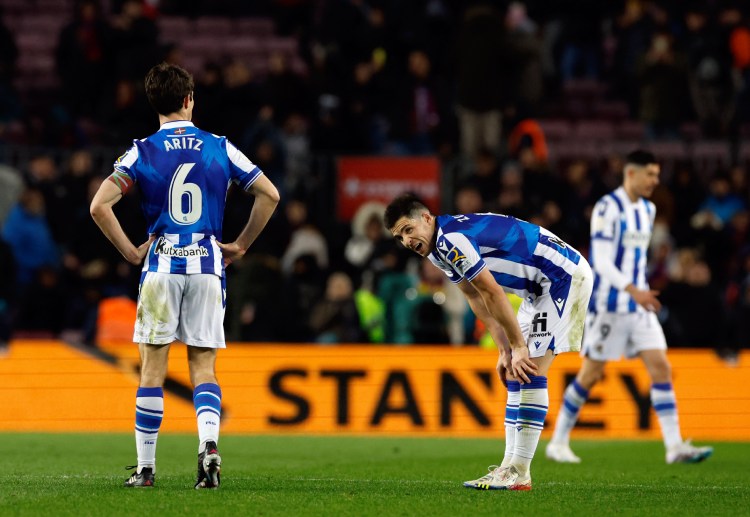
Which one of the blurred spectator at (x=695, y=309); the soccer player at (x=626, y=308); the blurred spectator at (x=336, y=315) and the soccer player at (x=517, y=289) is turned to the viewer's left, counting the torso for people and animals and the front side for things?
the soccer player at (x=517, y=289)

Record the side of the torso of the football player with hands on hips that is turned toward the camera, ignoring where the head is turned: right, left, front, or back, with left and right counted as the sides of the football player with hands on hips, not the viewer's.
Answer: back

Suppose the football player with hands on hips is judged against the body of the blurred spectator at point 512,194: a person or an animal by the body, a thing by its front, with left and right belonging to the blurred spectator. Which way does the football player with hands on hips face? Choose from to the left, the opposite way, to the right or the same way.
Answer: the opposite way

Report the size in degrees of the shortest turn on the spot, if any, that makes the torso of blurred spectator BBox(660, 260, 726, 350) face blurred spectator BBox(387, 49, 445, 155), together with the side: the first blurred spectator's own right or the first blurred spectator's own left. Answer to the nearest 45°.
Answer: approximately 135° to the first blurred spectator's own right

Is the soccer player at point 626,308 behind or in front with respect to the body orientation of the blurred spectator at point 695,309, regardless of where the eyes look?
in front

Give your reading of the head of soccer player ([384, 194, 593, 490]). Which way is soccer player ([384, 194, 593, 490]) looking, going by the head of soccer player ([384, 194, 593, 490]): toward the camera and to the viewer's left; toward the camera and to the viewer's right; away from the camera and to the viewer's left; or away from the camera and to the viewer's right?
toward the camera and to the viewer's left

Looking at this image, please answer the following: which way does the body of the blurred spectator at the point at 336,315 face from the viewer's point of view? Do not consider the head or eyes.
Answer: toward the camera

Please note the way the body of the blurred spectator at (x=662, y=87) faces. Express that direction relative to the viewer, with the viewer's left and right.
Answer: facing the viewer

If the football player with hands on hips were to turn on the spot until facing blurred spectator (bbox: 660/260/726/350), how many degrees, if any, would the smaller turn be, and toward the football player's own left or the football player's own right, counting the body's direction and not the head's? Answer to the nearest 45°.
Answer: approximately 45° to the football player's own right

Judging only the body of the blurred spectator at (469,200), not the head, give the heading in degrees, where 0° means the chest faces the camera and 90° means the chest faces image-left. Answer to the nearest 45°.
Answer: approximately 0°

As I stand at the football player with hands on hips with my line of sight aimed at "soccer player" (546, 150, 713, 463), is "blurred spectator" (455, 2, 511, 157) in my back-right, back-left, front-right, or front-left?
front-left

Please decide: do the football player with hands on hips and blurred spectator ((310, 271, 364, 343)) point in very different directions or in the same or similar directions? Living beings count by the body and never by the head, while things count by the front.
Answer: very different directions

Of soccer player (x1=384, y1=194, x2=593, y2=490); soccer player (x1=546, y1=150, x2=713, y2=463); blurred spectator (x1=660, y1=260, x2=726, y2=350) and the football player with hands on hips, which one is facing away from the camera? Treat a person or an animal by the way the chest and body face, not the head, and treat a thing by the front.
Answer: the football player with hands on hips

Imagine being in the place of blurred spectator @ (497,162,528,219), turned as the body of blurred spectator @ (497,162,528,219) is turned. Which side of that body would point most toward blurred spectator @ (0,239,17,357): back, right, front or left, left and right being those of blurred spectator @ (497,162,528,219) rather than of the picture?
right

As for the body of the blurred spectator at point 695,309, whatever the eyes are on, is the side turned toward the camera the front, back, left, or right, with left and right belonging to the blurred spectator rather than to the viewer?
front
